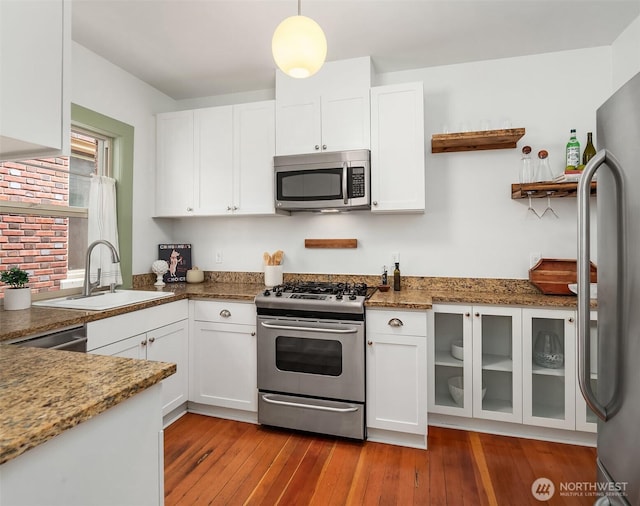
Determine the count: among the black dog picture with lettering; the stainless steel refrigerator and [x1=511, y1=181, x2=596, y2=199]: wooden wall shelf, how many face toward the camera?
2

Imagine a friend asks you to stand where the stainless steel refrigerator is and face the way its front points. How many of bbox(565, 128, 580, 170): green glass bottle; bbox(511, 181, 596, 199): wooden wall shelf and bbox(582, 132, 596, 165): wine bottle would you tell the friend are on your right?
3

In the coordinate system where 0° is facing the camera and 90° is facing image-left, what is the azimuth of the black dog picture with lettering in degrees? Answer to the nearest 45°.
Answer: approximately 0°

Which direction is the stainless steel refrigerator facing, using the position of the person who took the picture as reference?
facing to the left of the viewer

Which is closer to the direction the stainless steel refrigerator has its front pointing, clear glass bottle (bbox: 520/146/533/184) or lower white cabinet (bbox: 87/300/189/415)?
the lower white cabinet

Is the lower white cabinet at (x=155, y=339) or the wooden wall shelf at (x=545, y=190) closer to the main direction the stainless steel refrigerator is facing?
the lower white cabinet

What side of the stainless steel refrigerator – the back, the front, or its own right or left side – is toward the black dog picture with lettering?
front

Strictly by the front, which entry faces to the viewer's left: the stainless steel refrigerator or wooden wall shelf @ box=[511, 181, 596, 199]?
the stainless steel refrigerator
